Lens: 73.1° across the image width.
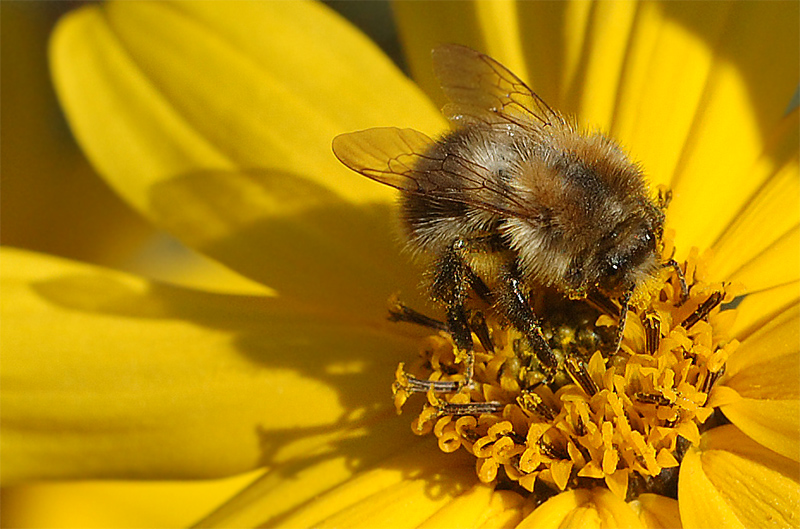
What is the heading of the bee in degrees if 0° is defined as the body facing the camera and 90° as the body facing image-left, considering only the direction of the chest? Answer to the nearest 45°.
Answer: approximately 315°
